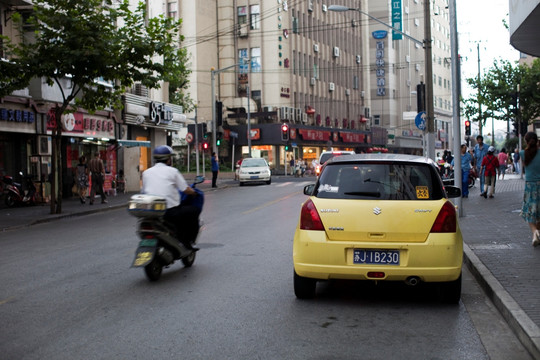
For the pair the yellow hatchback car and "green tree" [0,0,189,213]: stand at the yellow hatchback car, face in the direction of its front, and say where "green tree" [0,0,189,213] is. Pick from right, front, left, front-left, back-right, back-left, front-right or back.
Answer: front-left

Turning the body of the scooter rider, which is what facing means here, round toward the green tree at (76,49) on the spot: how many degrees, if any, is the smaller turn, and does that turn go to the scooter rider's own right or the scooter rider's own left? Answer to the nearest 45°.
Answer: approximately 45° to the scooter rider's own left

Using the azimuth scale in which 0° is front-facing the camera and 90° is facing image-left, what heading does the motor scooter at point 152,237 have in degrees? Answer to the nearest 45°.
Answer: approximately 225°

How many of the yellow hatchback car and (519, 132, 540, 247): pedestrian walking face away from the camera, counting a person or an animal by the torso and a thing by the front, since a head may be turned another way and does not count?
2

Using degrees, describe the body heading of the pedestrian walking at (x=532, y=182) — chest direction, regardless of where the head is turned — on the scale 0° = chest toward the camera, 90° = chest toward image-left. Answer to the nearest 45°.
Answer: approximately 180°

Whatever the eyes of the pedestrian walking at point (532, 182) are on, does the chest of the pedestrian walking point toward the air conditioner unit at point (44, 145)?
no

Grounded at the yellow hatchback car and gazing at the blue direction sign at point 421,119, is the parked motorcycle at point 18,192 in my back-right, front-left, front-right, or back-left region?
front-left

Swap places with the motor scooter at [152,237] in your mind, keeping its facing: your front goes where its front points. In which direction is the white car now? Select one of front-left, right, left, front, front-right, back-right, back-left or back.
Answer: front-left

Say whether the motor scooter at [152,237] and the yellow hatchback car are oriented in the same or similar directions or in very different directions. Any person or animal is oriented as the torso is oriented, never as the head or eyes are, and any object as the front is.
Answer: same or similar directions

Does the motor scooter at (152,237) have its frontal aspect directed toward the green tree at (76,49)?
no

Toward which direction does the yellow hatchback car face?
away from the camera

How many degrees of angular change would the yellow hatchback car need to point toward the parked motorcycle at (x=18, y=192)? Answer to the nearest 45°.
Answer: approximately 45° to its left

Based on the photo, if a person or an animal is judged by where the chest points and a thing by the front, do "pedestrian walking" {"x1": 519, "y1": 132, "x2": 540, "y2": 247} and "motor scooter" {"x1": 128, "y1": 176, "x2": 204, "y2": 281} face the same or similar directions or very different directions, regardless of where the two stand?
same or similar directions

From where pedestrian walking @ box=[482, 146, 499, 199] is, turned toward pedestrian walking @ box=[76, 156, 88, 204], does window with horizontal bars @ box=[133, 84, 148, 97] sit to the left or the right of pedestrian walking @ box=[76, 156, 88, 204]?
right

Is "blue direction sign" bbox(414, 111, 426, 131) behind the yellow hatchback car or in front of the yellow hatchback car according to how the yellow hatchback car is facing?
in front
